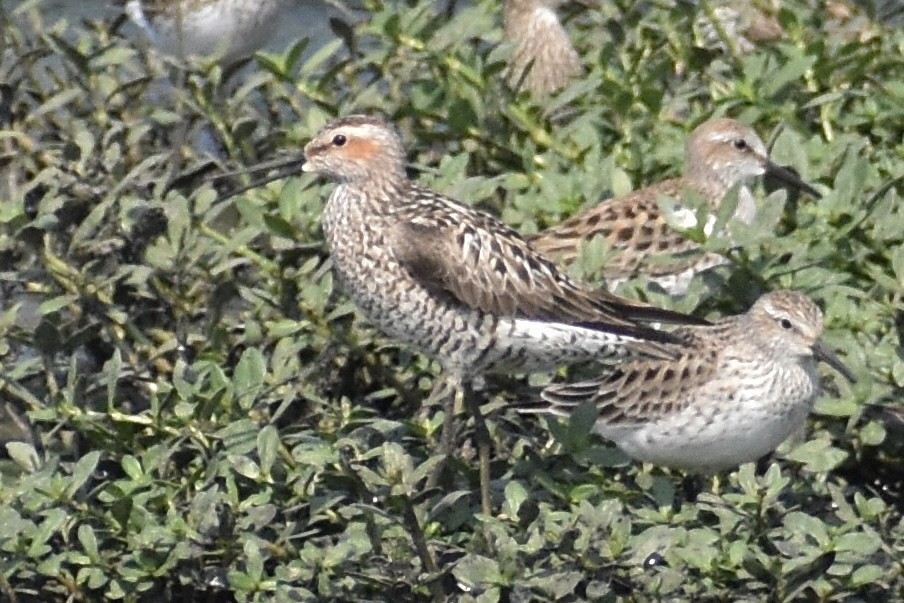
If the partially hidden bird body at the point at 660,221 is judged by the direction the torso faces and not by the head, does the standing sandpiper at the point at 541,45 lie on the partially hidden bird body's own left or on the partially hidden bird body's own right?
on the partially hidden bird body's own left

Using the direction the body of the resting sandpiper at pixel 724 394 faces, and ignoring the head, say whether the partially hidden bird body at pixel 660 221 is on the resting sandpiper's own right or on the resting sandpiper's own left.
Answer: on the resting sandpiper's own left

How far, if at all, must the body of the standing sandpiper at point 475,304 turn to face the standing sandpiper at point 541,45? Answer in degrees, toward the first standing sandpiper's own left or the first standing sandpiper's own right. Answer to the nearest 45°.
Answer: approximately 90° to the first standing sandpiper's own right

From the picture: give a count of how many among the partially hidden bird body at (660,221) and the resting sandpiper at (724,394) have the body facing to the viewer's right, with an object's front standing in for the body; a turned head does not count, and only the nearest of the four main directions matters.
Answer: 2

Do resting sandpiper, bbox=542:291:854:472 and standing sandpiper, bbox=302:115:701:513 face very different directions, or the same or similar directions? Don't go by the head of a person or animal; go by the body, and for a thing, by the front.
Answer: very different directions

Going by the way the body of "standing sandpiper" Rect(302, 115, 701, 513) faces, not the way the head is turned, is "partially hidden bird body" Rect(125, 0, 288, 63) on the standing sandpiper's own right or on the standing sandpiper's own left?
on the standing sandpiper's own right

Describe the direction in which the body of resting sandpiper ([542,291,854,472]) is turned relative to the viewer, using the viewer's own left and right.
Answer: facing to the right of the viewer

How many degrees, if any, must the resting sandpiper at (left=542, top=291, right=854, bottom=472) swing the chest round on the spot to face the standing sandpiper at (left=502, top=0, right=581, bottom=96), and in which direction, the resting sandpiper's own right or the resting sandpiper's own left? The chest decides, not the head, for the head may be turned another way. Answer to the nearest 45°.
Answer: approximately 90° to the resting sandpiper's own left

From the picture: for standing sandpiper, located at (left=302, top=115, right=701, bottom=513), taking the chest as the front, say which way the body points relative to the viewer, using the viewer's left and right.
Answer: facing to the left of the viewer

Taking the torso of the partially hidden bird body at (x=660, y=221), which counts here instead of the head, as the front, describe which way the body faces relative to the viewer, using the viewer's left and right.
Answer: facing to the right of the viewer
